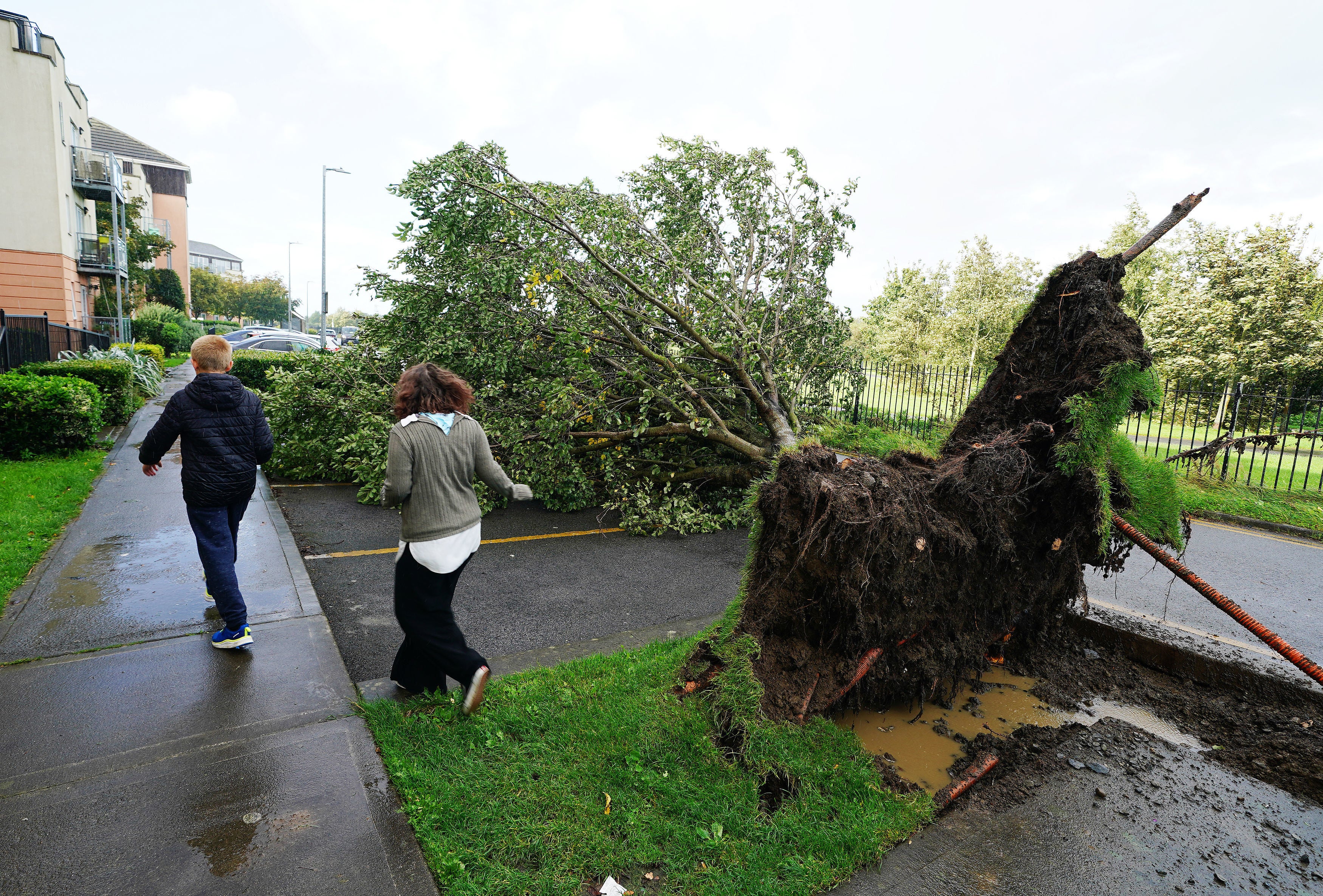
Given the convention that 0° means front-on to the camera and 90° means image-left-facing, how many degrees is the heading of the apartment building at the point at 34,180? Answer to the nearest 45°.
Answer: approximately 270°

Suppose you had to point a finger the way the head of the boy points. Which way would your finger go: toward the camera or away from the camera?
away from the camera

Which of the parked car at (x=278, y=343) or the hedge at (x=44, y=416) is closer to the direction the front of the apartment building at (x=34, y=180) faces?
the parked car

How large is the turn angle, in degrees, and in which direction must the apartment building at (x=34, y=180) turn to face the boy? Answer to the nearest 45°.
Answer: approximately 90° to its right

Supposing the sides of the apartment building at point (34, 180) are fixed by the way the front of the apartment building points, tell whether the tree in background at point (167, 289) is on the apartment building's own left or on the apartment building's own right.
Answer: on the apartment building's own left

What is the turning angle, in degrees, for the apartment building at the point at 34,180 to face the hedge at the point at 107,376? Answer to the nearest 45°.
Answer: approximately 90° to its right

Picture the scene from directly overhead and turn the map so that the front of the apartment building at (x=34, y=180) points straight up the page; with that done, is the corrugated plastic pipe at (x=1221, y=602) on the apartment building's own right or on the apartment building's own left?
on the apartment building's own right

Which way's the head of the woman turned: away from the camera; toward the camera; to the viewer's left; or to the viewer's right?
away from the camera

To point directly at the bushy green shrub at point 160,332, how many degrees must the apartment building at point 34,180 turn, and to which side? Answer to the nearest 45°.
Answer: approximately 45° to its left
